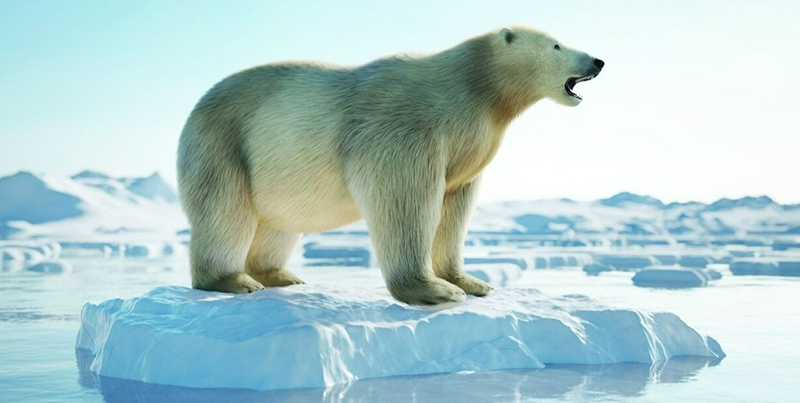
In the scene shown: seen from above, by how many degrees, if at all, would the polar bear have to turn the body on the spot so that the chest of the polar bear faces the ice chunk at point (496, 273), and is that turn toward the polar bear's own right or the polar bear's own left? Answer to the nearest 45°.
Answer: approximately 90° to the polar bear's own left

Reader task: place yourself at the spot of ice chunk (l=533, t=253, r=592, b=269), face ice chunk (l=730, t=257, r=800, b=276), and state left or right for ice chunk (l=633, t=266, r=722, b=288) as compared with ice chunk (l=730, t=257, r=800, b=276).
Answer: right

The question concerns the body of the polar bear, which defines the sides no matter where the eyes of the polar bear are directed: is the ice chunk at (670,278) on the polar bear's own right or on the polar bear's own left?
on the polar bear's own left

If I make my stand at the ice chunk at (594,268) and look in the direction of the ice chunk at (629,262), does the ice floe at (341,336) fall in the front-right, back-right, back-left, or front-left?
back-right

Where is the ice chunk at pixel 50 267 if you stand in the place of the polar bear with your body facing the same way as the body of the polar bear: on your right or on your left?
on your left

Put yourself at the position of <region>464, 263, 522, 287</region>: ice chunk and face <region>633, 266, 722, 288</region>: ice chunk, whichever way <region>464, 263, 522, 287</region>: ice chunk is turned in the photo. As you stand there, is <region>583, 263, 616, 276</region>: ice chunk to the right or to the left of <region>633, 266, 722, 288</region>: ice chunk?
left

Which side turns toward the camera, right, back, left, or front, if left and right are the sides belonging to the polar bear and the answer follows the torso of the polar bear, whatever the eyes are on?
right

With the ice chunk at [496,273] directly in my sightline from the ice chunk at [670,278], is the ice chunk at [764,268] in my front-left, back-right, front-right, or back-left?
back-right

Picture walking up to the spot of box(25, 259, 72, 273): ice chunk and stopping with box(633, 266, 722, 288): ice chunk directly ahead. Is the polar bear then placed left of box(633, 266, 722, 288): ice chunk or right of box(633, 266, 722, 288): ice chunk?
right

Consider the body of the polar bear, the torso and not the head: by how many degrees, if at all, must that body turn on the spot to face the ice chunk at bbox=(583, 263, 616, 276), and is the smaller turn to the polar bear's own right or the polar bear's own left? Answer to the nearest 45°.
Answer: approximately 90° to the polar bear's own left

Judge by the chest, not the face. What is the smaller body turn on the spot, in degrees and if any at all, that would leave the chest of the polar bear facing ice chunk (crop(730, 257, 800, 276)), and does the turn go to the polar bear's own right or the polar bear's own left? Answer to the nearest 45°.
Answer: approximately 45° to the polar bear's own left
